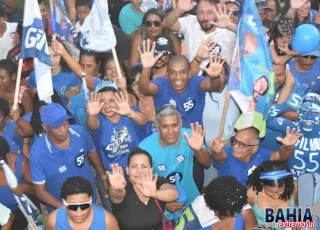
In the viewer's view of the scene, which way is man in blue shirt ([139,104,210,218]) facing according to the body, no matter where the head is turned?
toward the camera

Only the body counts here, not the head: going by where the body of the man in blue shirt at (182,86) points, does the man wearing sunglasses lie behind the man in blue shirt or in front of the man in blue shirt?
in front

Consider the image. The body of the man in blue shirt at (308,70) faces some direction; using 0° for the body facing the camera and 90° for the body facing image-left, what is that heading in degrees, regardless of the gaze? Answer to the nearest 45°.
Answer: approximately 0°

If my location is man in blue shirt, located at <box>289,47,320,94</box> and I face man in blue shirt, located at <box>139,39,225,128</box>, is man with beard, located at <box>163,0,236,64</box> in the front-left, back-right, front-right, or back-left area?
front-right

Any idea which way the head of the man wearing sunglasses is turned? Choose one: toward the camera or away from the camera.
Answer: toward the camera

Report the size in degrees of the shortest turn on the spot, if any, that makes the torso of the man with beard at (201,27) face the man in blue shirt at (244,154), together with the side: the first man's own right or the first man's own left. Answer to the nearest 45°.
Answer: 0° — they already face them

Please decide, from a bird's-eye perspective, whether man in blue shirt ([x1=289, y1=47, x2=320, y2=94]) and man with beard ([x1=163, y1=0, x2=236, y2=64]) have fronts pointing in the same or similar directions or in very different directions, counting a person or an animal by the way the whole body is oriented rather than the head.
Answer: same or similar directions

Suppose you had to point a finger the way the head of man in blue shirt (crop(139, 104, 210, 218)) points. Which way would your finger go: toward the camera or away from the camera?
toward the camera

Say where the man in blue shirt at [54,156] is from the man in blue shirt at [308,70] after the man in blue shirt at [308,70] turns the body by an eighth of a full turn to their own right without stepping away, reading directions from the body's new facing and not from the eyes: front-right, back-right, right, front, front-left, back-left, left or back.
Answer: front

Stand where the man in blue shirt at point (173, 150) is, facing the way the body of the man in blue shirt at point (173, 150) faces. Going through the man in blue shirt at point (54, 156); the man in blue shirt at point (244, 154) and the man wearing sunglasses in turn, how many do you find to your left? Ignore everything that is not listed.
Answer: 1

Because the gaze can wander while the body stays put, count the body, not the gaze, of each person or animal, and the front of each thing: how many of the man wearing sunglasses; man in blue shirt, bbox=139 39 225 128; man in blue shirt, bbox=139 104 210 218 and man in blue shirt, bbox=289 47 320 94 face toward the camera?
4

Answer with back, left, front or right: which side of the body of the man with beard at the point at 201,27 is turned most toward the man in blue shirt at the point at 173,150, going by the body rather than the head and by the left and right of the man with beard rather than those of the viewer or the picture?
front

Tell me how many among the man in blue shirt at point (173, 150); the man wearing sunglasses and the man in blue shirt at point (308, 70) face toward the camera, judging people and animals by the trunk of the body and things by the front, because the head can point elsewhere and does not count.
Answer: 3

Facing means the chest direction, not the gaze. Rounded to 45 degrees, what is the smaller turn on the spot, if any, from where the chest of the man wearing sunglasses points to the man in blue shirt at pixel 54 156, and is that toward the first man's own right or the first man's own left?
approximately 180°
